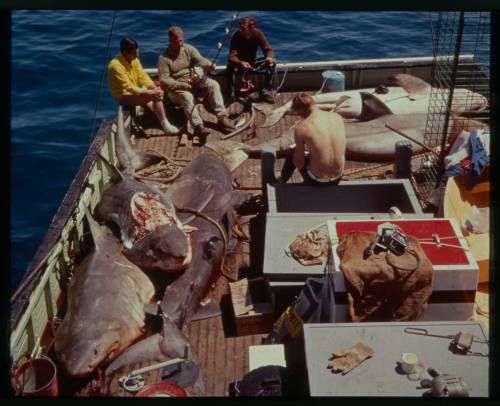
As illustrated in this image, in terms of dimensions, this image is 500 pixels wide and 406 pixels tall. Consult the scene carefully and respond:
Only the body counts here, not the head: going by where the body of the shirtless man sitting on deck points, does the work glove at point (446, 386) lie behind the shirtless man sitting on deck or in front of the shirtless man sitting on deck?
behind

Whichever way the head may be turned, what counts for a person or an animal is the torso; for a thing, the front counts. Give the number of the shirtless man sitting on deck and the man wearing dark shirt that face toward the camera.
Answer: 1

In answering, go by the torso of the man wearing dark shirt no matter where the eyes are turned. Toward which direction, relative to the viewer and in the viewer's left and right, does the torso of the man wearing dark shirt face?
facing the viewer

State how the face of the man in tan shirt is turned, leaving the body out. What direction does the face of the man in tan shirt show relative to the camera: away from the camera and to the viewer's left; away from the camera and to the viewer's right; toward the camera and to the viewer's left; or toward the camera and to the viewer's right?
toward the camera and to the viewer's right

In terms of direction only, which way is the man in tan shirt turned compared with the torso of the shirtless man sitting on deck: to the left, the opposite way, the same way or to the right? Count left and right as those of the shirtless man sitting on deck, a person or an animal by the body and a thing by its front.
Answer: the opposite way

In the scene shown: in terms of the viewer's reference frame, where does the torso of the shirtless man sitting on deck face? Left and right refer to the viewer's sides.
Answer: facing away from the viewer and to the left of the viewer

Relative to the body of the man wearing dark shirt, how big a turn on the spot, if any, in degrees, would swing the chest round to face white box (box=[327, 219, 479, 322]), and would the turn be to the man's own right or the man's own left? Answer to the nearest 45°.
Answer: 0° — they already face it

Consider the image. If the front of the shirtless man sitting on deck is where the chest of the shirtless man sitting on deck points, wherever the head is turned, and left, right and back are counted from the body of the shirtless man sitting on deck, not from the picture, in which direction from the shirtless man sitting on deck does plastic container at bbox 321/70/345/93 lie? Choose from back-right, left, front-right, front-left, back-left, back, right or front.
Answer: front-right

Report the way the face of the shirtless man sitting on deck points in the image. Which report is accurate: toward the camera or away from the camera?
away from the camera

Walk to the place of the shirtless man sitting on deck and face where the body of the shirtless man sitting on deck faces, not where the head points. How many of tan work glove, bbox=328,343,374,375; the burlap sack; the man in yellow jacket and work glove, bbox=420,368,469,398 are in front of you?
1

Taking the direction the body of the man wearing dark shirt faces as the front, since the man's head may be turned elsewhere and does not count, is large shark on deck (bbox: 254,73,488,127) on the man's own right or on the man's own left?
on the man's own left

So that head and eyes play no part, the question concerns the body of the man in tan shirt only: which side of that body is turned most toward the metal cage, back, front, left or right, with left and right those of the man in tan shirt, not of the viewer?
front
